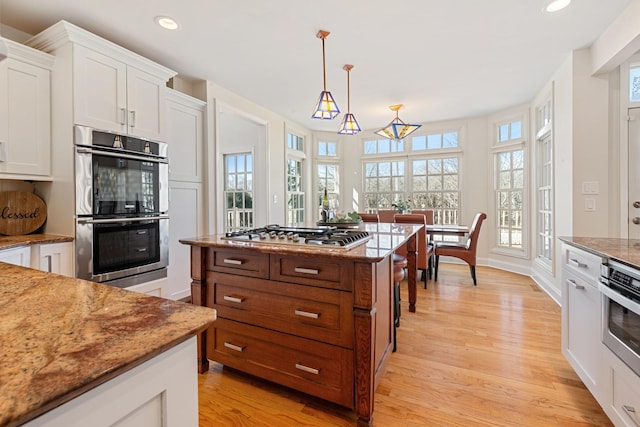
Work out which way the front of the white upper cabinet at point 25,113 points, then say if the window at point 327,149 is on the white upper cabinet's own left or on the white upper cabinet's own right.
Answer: on the white upper cabinet's own left

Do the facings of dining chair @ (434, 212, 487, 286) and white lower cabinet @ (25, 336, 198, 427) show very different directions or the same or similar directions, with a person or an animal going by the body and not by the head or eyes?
very different directions

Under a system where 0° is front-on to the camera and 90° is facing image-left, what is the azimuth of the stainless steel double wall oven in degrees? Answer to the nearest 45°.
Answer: approximately 315°

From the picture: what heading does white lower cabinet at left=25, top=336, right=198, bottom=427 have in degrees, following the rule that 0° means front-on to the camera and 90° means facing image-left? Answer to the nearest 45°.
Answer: approximately 315°

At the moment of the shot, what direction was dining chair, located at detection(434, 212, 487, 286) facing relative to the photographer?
facing to the left of the viewer
